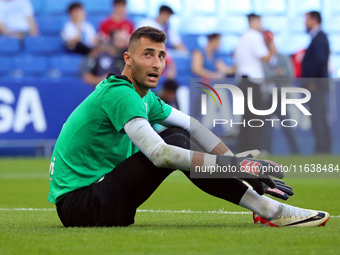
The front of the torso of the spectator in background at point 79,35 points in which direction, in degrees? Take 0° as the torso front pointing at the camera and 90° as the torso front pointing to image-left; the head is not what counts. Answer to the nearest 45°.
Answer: approximately 0°

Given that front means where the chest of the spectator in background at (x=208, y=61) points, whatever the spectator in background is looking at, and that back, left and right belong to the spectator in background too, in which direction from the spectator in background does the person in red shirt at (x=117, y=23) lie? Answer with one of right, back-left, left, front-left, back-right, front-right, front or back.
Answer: back-right

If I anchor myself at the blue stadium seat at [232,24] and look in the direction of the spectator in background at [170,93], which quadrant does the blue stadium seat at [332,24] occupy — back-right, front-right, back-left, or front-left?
back-left

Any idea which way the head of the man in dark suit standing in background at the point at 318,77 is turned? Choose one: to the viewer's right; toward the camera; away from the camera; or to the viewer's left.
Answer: to the viewer's left

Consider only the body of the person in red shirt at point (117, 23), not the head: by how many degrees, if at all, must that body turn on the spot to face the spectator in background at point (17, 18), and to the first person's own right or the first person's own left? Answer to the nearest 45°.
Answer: approximately 90° to the first person's own right

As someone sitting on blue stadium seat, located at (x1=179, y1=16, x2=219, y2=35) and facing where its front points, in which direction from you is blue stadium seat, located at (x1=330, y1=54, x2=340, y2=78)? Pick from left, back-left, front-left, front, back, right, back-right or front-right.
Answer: left
